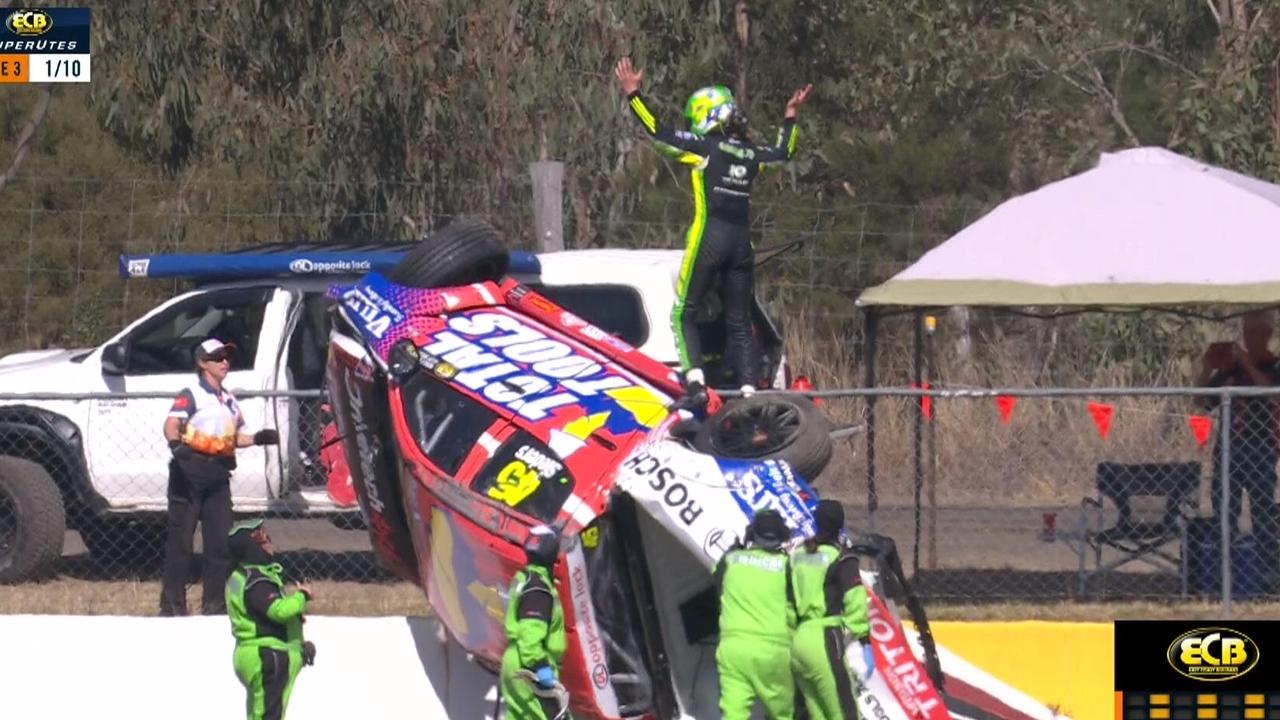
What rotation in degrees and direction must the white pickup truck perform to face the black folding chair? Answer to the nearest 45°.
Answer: approximately 180°

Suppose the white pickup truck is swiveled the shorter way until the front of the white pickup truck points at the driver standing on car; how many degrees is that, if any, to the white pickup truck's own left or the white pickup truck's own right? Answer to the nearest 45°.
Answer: approximately 135° to the white pickup truck's own left

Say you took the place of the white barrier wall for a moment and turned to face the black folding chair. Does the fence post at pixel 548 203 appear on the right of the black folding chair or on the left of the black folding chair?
left

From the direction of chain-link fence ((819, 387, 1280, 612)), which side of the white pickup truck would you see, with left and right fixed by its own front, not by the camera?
back

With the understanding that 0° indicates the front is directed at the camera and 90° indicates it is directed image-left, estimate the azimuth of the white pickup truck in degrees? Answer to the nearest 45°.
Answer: approximately 90°

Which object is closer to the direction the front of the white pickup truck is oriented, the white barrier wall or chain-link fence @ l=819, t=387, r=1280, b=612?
the white barrier wall

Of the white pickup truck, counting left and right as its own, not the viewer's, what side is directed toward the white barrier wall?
left

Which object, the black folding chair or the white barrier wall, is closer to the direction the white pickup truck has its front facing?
the white barrier wall

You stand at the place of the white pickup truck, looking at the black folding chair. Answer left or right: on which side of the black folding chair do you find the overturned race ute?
right

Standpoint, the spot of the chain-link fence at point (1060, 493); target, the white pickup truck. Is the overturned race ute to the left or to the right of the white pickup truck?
left

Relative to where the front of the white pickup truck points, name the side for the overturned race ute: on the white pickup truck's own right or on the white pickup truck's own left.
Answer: on the white pickup truck's own left
